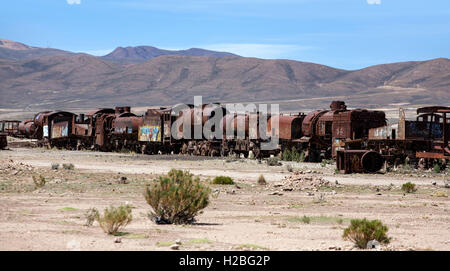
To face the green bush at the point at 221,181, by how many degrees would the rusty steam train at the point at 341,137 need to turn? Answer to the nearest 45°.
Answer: approximately 45° to its left

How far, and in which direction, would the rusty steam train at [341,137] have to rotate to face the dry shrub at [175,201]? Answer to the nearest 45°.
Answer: approximately 90° to its left

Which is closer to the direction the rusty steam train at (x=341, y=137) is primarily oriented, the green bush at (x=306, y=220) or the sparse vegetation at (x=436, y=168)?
the green bush

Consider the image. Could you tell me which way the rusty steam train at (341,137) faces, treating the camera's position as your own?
facing to the left of the viewer
